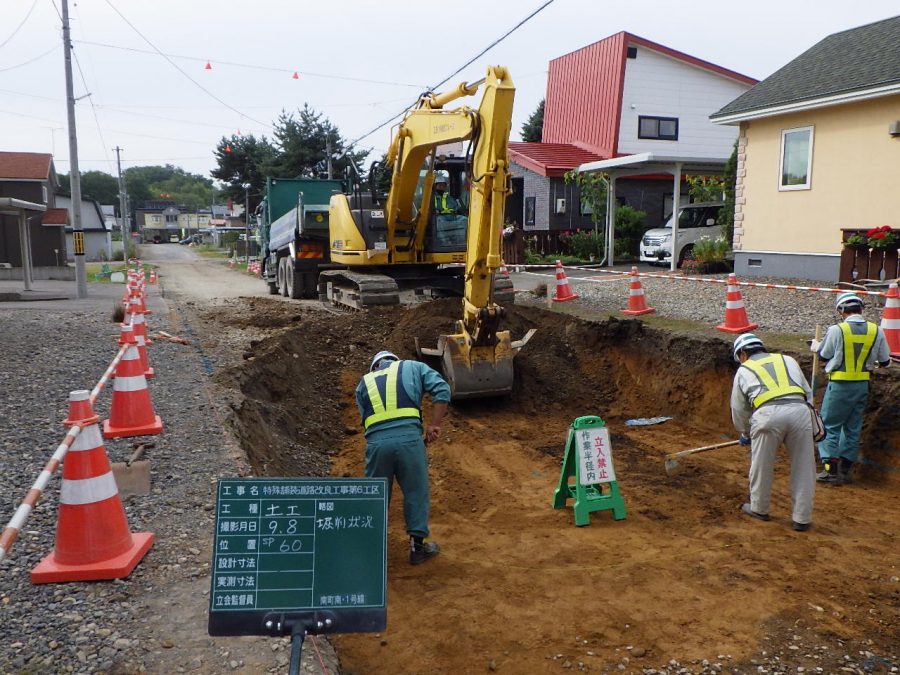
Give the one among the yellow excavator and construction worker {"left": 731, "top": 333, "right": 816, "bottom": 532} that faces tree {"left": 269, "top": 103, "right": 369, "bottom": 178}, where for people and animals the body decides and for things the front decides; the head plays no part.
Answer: the construction worker

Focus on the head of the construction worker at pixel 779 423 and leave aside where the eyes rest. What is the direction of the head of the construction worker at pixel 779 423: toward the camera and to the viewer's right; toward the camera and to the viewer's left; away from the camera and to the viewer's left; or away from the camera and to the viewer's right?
away from the camera and to the viewer's left

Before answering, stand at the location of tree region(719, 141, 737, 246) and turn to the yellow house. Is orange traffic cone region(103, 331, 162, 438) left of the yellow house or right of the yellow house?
right

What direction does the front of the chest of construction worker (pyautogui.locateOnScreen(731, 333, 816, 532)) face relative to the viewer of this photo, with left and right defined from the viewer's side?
facing away from the viewer and to the left of the viewer

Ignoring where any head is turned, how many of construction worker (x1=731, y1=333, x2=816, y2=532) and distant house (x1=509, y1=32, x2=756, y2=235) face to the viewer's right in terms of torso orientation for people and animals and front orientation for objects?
0

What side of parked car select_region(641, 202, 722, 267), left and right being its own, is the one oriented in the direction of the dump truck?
front

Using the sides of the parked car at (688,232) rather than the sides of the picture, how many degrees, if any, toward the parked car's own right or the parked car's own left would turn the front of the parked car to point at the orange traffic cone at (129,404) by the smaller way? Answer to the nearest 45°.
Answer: approximately 45° to the parked car's own left

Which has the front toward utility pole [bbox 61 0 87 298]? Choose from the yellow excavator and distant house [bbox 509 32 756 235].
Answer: the distant house

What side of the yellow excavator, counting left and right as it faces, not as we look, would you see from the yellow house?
left

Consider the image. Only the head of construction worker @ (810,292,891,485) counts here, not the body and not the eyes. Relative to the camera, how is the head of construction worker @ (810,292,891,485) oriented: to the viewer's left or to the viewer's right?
to the viewer's left

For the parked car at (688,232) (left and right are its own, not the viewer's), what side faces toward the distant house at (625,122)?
right

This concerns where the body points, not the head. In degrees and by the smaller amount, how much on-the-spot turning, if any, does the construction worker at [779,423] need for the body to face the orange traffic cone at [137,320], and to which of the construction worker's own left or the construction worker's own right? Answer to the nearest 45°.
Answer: approximately 45° to the construction worker's own left

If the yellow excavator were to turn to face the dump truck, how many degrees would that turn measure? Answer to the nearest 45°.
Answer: approximately 180°

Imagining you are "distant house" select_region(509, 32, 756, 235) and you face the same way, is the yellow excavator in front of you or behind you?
in front

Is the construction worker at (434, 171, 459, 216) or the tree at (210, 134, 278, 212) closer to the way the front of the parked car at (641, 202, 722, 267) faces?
the construction worker

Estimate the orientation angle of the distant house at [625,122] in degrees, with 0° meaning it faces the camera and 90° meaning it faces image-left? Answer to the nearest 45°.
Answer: approximately 45°
